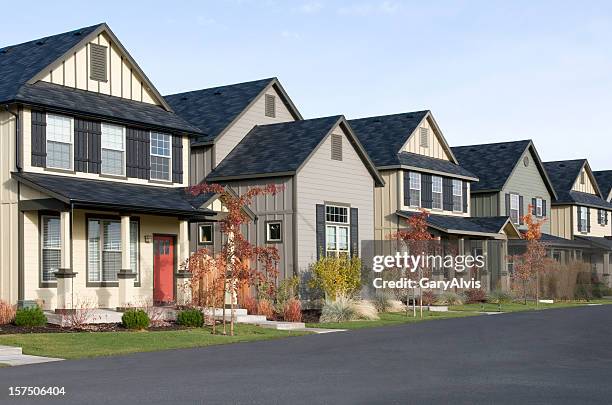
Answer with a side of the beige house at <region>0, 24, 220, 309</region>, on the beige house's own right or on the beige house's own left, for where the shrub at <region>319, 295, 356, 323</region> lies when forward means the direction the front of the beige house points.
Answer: on the beige house's own left

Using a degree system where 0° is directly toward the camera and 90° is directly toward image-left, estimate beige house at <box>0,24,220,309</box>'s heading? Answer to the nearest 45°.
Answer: approximately 315°

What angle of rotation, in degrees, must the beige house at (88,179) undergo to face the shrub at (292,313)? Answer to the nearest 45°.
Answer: approximately 45° to its left

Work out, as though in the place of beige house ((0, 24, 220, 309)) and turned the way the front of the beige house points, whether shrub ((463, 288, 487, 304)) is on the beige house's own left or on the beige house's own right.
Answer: on the beige house's own left

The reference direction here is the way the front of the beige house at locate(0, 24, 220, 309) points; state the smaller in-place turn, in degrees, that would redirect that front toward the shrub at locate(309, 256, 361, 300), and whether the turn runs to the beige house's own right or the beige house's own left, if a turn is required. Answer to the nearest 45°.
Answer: approximately 90° to the beige house's own left

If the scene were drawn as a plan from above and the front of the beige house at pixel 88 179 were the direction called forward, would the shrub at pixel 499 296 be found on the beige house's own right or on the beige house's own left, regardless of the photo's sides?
on the beige house's own left

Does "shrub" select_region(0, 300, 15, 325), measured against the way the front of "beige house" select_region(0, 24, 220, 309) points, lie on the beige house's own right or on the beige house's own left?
on the beige house's own right

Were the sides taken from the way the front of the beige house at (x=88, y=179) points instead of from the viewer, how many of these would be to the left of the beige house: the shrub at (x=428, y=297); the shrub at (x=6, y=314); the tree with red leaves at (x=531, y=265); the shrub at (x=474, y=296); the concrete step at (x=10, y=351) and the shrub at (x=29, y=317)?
3

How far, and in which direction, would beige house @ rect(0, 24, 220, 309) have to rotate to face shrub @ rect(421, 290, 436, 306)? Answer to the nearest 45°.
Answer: approximately 90° to its left

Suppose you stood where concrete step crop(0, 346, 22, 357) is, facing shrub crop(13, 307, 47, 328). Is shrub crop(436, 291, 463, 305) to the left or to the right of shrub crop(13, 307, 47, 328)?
right

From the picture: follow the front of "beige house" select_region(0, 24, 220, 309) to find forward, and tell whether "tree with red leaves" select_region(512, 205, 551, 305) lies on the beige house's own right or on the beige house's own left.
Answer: on the beige house's own left

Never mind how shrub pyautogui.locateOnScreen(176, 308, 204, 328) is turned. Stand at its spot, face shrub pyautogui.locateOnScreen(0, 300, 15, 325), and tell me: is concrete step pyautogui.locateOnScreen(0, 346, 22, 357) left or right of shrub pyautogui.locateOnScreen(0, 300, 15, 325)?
left

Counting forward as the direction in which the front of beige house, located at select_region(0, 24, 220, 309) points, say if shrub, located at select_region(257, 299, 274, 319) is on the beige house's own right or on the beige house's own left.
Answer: on the beige house's own left
